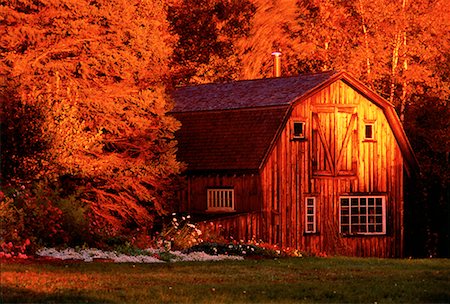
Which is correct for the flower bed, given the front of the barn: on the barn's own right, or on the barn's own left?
on the barn's own right

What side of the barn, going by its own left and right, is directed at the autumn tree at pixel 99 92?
right

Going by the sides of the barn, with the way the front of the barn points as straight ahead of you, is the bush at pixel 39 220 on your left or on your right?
on your right

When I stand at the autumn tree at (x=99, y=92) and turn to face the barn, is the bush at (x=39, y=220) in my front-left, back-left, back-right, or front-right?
back-right

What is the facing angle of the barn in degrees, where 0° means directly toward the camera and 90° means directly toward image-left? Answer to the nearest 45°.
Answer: approximately 315°
